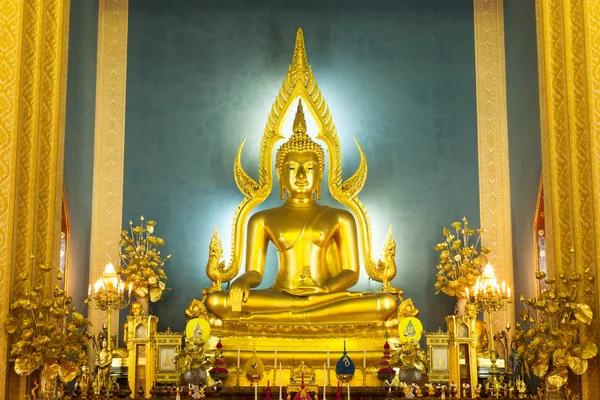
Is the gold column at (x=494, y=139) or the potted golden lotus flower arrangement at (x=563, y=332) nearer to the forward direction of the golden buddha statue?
the potted golden lotus flower arrangement

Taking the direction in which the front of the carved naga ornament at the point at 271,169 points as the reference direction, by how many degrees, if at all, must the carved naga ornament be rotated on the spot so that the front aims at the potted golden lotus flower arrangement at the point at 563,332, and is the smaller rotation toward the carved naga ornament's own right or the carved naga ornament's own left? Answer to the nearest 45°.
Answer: approximately 45° to the carved naga ornament's own left

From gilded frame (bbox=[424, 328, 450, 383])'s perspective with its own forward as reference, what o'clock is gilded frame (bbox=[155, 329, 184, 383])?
gilded frame (bbox=[155, 329, 184, 383]) is roughly at 3 o'clock from gilded frame (bbox=[424, 328, 450, 383]).

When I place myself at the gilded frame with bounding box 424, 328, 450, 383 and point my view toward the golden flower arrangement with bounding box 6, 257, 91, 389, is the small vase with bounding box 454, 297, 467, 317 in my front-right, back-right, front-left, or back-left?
back-right

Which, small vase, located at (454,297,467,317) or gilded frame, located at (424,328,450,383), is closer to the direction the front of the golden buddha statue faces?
the gilded frame

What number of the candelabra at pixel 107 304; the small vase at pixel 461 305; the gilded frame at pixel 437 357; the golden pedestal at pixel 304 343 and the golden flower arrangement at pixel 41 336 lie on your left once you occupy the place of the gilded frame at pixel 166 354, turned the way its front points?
3

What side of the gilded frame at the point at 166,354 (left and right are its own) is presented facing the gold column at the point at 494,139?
left

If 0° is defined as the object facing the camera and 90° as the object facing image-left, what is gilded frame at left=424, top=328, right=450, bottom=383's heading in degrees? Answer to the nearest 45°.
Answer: approximately 0°

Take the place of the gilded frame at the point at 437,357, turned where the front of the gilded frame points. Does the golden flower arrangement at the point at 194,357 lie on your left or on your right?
on your right
